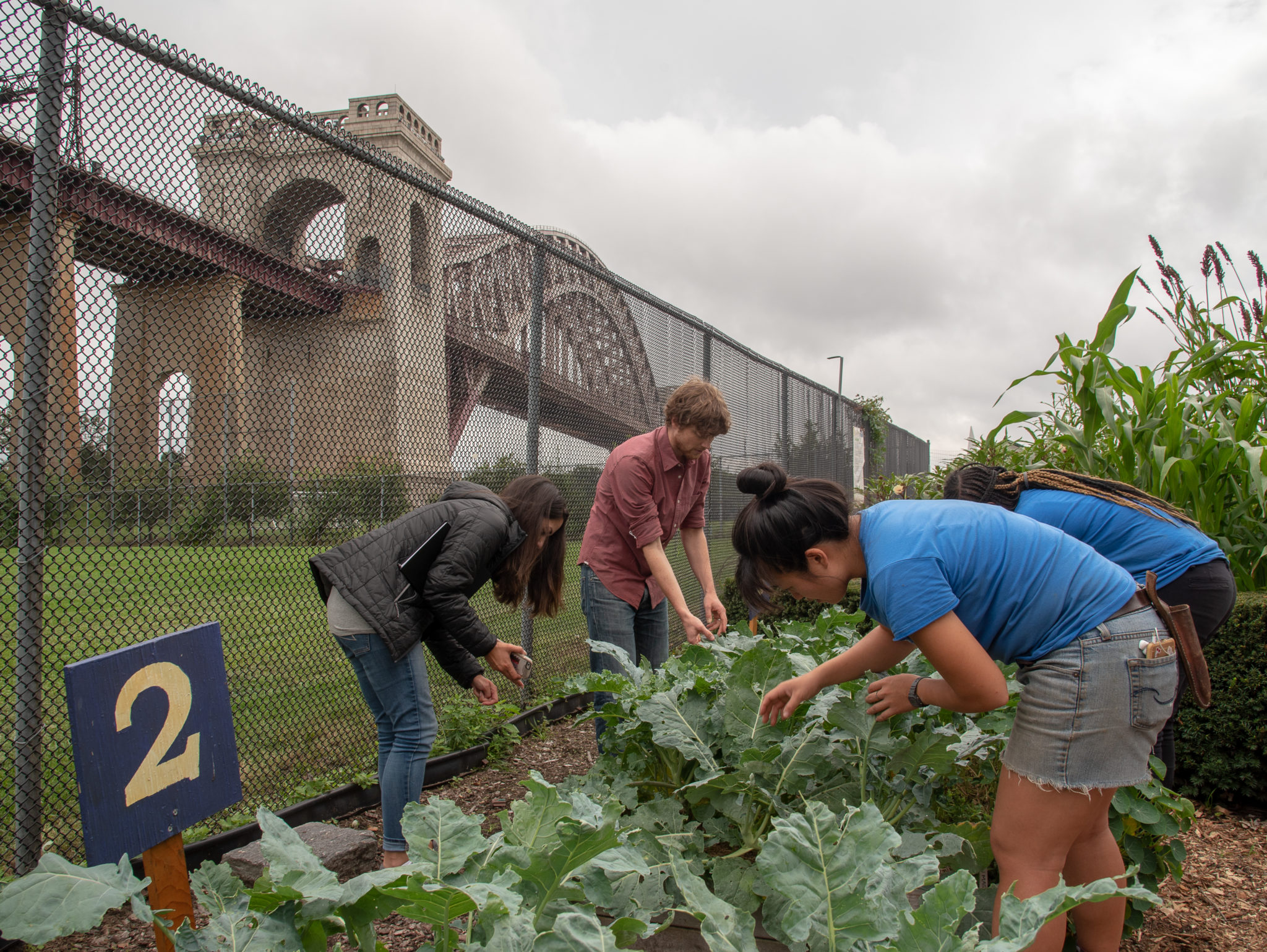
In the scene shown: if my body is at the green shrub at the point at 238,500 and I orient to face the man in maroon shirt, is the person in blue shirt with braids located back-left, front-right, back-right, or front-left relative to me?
front-left

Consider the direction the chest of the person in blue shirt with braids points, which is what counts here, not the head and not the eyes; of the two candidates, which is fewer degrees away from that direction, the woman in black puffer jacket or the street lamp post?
the woman in black puffer jacket

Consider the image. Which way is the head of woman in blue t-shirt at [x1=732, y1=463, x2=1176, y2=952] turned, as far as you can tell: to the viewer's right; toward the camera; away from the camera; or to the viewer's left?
to the viewer's left

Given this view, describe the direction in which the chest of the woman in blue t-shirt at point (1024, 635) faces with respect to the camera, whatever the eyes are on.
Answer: to the viewer's left

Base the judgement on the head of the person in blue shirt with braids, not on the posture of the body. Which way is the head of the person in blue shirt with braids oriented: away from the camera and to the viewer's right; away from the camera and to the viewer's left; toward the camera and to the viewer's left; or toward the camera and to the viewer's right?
away from the camera and to the viewer's left

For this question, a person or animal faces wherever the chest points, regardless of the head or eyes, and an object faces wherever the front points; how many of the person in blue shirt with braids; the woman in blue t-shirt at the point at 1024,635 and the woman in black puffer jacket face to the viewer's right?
1

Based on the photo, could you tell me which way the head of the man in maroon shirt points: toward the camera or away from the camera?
toward the camera

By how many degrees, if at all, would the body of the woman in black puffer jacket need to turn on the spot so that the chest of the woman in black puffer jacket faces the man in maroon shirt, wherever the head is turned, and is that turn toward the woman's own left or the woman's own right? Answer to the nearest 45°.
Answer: approximately 45° to the woman's own left

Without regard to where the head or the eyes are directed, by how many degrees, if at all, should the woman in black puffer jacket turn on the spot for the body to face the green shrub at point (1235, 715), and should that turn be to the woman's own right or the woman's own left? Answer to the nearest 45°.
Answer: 0° — they already face it

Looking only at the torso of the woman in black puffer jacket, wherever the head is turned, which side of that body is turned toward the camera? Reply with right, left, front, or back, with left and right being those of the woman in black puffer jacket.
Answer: right

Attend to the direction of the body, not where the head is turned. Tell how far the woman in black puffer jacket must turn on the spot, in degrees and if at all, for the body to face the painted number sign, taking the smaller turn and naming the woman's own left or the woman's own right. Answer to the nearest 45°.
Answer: approximately 135° to the woman's own right

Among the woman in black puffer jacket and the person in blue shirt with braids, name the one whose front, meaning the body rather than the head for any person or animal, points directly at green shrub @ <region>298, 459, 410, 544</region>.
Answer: the person in blue shirt with braids

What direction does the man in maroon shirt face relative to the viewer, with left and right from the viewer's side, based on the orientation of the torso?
facing the viewer and to the right of the viewer

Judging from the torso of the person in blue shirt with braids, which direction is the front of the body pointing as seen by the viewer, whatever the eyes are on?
to the viewer's left
